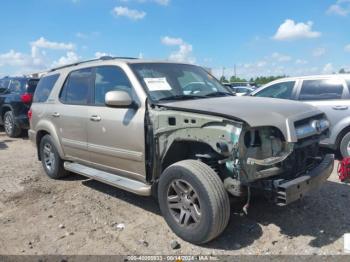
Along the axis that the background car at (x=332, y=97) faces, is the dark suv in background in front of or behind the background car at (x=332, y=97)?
in front

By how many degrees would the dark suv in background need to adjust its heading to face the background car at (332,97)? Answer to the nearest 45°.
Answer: approximately 180°

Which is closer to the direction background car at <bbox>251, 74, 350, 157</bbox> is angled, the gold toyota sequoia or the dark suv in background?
the dark suv in background

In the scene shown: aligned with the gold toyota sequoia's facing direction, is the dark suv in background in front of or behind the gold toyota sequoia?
behind

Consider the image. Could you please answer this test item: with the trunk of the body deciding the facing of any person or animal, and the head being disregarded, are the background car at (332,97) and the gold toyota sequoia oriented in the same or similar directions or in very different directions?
very different directions

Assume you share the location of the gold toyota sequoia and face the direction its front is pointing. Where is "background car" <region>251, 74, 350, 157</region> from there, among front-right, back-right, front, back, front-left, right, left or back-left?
left

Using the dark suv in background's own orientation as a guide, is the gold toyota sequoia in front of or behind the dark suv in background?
behind

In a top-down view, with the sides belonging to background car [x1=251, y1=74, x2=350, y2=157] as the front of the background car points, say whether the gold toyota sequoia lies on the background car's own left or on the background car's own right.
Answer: on the background car's own left

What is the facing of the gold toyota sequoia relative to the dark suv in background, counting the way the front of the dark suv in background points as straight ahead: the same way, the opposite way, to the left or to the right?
the opposite way
